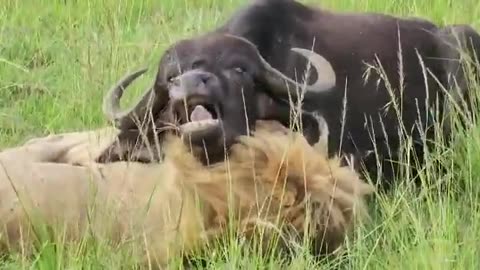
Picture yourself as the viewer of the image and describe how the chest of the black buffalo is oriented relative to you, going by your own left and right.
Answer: facing the viewer and to the left of the viewer
